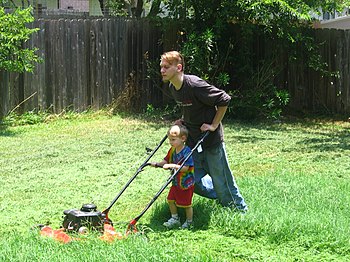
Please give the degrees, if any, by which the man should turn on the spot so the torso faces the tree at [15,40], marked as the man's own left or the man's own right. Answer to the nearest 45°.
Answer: approximately 90° to the man's own right

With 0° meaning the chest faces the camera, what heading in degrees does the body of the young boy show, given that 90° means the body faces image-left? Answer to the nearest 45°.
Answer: approximately 45°

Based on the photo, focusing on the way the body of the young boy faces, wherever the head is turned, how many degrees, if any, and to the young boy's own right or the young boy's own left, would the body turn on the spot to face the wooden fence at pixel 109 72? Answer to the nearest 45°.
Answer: approximately 135° to the young boy's own right

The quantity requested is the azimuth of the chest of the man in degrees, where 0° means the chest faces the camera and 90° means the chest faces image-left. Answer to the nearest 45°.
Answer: approximately 45°

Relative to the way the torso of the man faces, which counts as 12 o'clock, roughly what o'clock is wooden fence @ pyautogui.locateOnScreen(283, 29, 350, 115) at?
The wooden fence is roughly at 5 o'clock from the man.

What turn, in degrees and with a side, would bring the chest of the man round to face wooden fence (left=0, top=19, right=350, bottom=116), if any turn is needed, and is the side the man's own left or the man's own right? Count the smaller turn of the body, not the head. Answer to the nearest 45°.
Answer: approximately 135° to the man's own right

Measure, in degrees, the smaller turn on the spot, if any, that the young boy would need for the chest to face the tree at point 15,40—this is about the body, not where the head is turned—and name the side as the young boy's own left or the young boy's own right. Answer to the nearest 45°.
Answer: approximately 90° to the young boy's own right

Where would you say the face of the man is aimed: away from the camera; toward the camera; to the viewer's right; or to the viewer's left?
to the viewer's left
